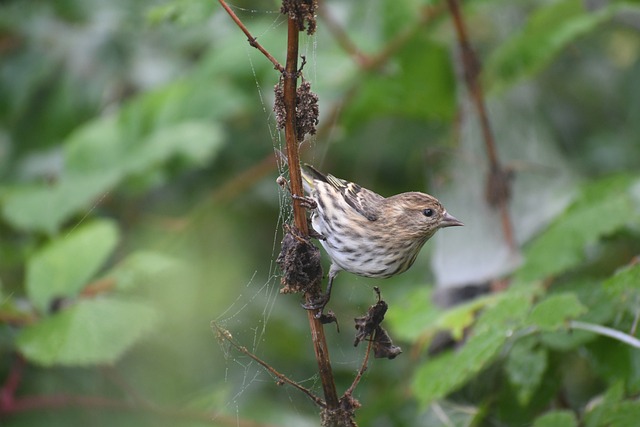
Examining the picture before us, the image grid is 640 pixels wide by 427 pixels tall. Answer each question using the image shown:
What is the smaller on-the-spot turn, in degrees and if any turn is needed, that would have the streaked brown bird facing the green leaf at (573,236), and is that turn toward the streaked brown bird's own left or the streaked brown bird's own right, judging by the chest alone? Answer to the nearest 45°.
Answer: approximately 45° to the streaked brown bird's own left

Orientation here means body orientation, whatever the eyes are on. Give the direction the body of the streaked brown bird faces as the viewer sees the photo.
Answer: to the viewer's right

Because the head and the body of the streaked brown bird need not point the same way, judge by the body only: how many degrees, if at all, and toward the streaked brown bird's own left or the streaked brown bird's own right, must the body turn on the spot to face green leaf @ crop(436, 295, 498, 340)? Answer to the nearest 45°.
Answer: approximately 45° to the streaked brown bird's own left

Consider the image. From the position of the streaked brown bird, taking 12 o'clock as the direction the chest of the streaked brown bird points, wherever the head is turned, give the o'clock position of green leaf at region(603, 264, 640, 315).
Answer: The green leaf is roughly at 12 o'clock from the streaked brown bird.

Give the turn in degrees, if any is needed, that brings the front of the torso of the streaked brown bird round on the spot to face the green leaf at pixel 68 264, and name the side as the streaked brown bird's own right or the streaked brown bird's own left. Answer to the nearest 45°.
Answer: approximately 135° to the streaked brown bird's own left

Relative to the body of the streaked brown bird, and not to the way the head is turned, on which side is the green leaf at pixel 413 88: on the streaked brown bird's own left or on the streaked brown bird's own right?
on the streaked brown bird's own left

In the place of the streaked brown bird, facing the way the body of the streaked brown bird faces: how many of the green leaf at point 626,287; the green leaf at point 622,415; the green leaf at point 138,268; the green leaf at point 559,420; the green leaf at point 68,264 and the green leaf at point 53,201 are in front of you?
3

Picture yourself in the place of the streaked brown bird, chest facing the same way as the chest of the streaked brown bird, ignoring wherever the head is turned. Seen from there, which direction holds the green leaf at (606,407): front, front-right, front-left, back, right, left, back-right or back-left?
front
